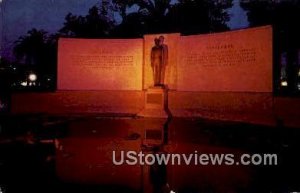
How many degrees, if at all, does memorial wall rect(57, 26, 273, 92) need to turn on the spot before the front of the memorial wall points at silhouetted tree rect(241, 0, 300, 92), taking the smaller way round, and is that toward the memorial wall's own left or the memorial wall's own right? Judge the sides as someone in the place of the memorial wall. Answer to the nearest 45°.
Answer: approximately 135° to the memorial wall's own left

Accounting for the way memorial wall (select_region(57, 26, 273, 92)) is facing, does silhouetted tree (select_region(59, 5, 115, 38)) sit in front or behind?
behind

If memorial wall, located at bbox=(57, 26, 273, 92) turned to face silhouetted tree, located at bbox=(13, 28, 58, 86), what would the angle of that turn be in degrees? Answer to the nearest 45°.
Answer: approximately 135° to its right

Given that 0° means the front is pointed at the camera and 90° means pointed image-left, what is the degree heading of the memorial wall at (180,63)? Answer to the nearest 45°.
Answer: approximately 0°

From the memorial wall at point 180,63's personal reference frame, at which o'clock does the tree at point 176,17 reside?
The tree is roughly at 6 o'clock from the memorial wall.
